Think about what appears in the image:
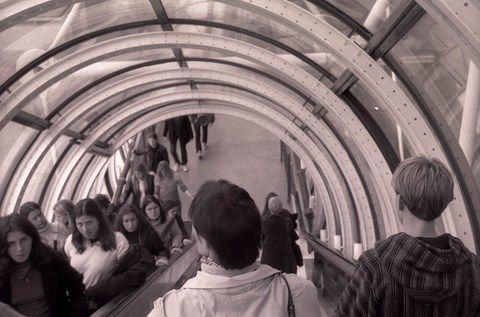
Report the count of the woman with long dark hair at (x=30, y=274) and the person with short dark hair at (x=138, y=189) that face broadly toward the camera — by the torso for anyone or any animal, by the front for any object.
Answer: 2

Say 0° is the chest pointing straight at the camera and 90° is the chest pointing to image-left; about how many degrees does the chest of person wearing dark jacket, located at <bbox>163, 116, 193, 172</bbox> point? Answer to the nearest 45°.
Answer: approximately 0°

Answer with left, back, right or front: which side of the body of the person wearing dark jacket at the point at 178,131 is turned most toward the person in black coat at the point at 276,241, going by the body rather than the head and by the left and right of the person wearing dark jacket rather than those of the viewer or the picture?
front

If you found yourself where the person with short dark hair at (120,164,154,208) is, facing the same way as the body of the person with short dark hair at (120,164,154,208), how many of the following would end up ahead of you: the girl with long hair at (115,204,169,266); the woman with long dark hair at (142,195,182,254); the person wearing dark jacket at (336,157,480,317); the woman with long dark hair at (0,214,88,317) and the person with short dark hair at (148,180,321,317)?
5

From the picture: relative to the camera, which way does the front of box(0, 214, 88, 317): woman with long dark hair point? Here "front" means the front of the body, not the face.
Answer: toward the camera

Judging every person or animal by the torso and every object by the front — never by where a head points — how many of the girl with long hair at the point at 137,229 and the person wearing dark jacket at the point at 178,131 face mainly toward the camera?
2

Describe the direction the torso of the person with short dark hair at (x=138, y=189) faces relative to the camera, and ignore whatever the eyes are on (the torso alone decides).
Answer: toward the camera

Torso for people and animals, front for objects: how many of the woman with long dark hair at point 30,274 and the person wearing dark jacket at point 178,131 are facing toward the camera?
2
